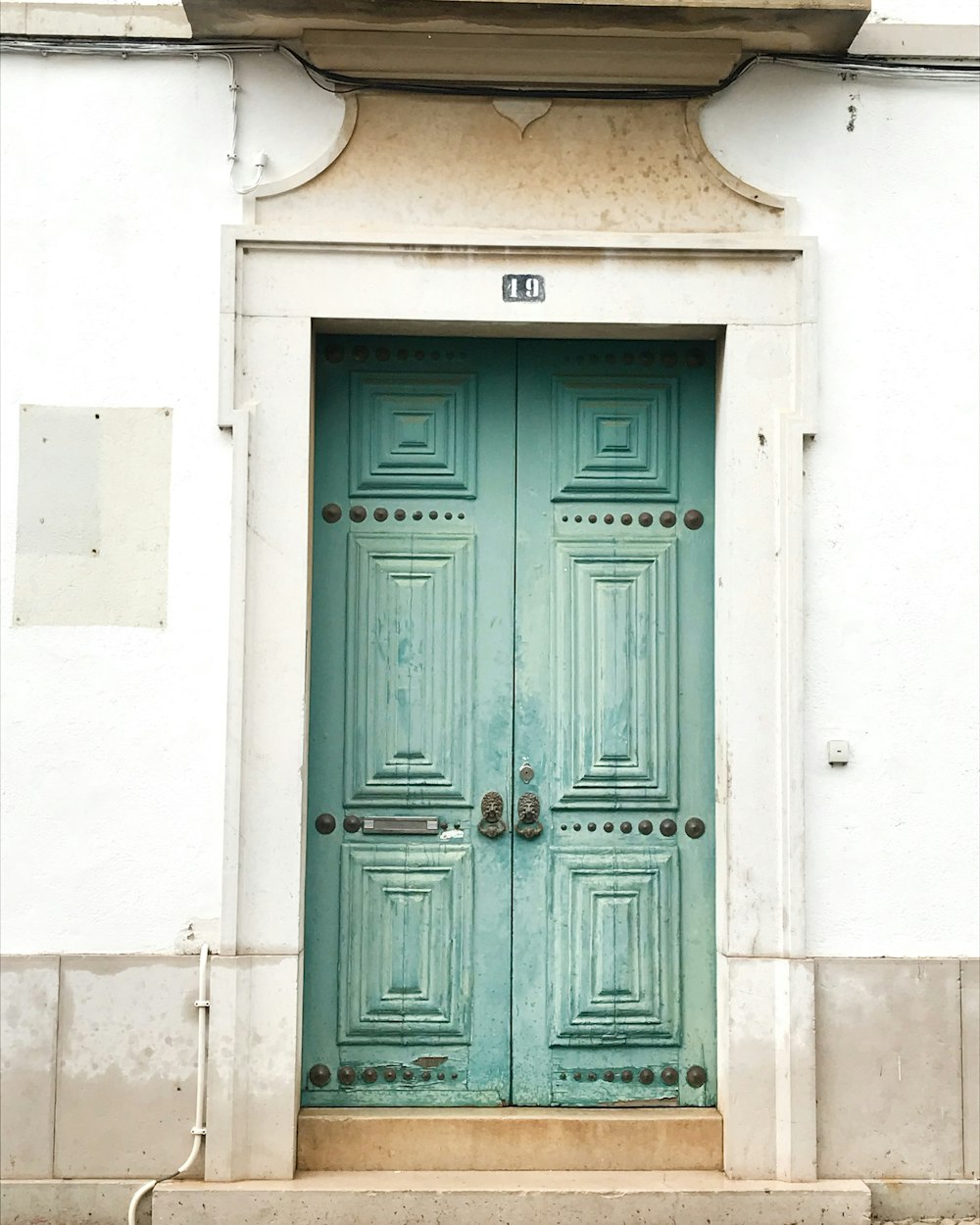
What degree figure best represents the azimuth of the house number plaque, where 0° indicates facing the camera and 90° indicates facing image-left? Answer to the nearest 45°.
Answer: approximately 0°
